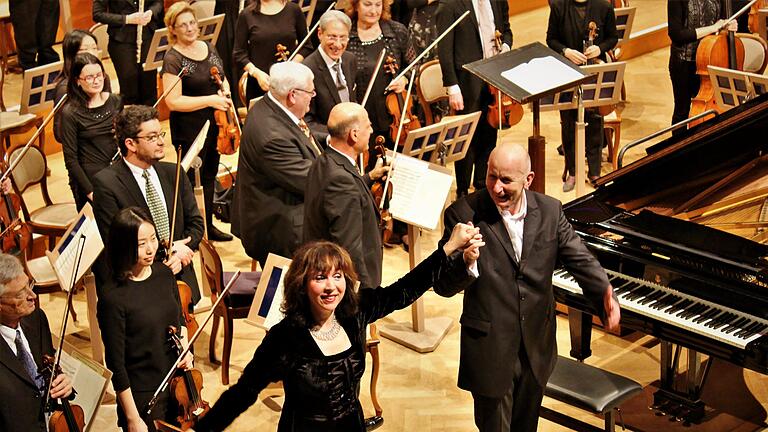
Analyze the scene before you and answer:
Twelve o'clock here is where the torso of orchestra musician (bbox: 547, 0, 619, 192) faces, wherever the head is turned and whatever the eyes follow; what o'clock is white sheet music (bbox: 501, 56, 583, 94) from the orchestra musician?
The white sheet music is roughly at 12 o'clock from the orchestra musician.

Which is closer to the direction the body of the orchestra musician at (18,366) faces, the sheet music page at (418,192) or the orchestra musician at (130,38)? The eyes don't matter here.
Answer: the sheet music page

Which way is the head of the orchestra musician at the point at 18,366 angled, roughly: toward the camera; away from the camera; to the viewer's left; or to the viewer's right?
to the viewer's right

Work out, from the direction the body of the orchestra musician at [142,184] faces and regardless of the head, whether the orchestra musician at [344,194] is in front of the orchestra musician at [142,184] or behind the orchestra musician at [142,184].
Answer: in front

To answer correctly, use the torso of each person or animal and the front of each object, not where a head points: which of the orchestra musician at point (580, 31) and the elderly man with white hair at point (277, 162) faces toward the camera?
the orchestra musician

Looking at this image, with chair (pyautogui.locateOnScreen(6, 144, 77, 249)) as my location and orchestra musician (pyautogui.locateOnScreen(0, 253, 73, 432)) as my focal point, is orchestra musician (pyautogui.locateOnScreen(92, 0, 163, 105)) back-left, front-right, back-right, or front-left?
back-left

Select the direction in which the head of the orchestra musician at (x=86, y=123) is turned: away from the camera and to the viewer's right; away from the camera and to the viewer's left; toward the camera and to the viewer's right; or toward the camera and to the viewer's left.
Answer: toward the camera and to the viewer's right

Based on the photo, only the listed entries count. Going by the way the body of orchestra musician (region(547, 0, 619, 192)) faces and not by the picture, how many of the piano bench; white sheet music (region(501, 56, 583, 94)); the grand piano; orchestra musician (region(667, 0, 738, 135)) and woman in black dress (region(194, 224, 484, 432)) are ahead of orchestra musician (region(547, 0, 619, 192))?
4

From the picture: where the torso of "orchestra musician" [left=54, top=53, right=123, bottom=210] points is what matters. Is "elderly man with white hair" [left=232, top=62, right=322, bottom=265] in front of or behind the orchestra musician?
in front

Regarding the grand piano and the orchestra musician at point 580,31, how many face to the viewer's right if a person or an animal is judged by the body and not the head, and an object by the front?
0

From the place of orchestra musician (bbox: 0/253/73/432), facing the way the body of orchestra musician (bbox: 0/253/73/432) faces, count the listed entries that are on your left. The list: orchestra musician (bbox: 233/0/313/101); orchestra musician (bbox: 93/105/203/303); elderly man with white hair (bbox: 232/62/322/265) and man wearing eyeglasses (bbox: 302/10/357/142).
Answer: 4

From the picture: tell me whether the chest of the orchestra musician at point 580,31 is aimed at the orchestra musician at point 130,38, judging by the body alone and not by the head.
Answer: no

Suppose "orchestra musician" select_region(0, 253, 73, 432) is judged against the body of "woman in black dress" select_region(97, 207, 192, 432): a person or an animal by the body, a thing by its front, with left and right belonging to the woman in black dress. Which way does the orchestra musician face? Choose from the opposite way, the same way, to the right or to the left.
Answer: the same way

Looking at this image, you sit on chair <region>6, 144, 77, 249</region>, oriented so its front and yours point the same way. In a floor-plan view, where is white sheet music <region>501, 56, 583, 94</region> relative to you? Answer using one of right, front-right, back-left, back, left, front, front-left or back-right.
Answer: front

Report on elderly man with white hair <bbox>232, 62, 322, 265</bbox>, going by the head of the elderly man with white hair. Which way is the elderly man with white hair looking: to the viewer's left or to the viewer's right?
to the viewer's right
